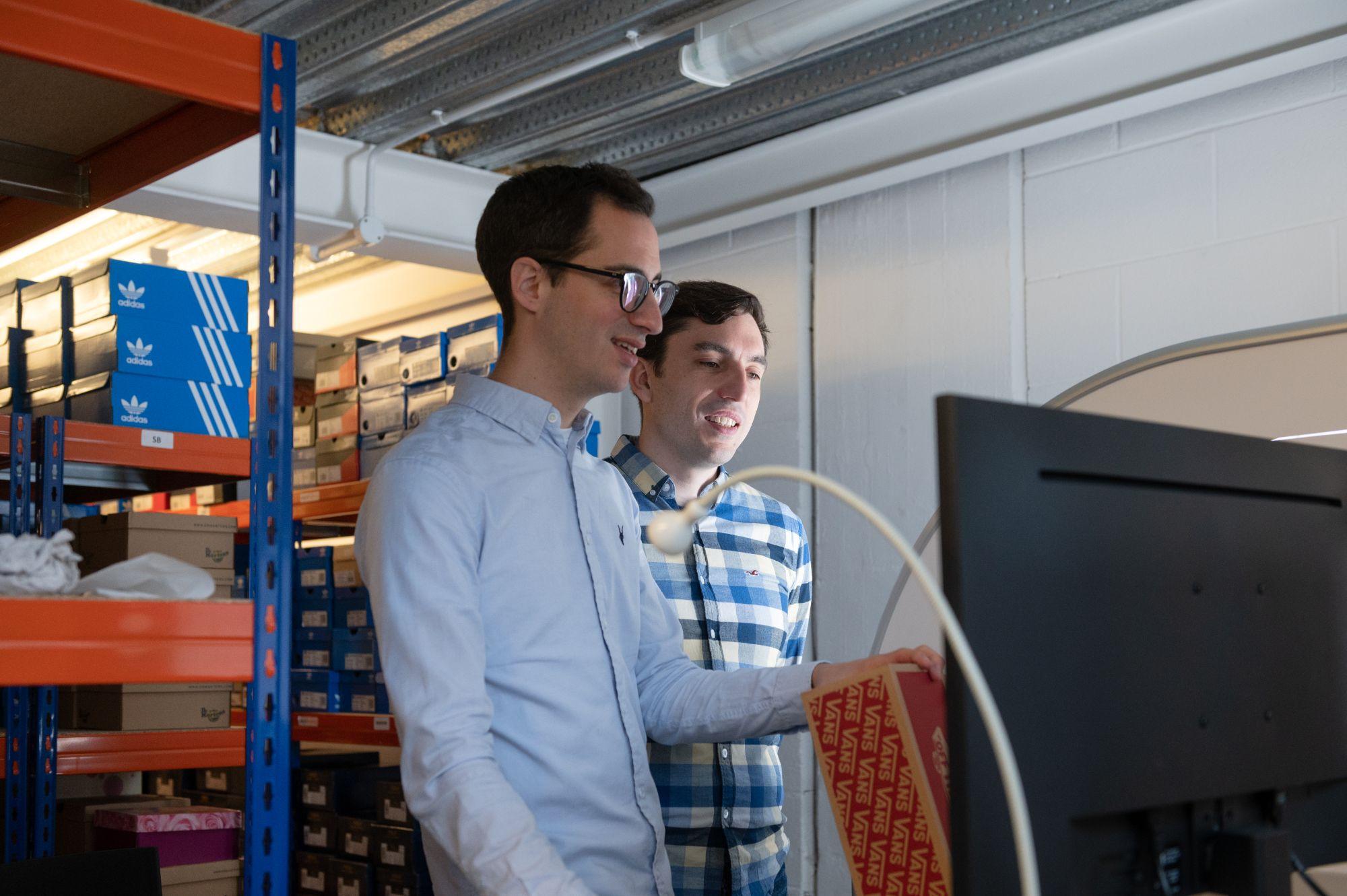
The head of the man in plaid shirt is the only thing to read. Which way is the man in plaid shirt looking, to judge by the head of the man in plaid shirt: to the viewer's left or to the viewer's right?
to the viewer's right

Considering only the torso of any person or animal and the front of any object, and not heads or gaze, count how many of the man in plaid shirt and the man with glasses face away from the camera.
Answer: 0

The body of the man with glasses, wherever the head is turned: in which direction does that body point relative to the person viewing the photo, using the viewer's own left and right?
facing the viewer and to the right of the viewer

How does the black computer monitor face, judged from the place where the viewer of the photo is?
facing away from the viewer and to the left of the viewer

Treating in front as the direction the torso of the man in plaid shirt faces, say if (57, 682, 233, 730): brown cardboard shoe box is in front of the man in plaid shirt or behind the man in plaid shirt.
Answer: behind

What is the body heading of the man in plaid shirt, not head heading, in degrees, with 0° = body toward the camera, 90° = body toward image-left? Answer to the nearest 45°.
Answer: approximately 315°

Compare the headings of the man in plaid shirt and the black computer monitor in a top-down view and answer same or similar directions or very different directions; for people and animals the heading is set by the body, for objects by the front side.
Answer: very different directions

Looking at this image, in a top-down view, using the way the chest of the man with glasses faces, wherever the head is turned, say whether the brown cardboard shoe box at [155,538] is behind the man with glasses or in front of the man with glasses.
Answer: behind
